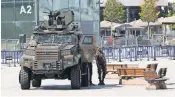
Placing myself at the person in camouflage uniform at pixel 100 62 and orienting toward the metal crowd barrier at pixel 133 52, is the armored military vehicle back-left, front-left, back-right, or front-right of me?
back-left

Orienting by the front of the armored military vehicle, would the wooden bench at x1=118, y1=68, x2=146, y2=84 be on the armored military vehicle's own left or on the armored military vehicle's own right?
on the armored military vehicle's own left

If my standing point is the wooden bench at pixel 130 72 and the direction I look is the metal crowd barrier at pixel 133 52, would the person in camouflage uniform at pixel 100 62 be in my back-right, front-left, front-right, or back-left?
back-left

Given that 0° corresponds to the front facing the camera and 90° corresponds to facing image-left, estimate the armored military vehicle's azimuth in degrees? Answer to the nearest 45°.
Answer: approximately 0°

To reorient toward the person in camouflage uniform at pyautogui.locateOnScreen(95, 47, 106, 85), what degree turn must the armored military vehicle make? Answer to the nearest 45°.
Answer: approximately 135° to its left
